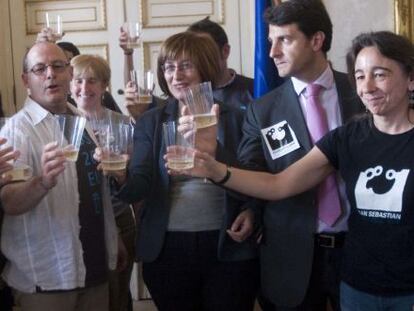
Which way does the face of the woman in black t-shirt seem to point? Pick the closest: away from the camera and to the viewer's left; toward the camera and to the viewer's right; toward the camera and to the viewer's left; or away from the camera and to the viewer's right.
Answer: toward the camera and to the viewer's left

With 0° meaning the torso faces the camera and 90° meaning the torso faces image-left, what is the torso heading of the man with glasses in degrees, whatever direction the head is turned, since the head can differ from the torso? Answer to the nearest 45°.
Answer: approximately 315°

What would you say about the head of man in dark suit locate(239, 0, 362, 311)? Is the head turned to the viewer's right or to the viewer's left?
to the viewer's left

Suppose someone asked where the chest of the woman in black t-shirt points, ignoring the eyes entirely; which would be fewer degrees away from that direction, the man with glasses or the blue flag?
the man with glasses

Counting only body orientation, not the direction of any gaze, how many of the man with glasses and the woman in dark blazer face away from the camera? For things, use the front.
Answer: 0

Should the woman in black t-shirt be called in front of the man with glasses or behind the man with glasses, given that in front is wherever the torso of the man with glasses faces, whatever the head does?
in front

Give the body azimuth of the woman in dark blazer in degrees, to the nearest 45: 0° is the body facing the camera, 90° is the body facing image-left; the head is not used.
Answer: approximately 0°

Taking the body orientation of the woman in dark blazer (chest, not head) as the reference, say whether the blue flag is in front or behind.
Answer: behind
